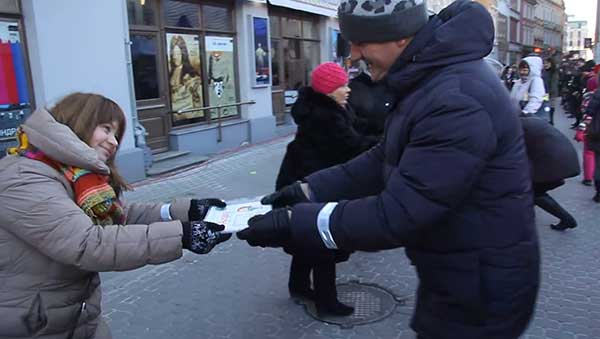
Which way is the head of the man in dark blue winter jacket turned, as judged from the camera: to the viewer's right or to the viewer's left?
to the viewer's left

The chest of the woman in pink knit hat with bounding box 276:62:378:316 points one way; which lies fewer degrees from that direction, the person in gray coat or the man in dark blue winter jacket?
the man in dark blue winter jacket

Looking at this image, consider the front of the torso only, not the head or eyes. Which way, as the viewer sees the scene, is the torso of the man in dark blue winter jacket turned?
to the viewer's left

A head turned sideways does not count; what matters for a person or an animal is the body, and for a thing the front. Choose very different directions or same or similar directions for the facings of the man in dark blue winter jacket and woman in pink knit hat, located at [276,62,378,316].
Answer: very different directions

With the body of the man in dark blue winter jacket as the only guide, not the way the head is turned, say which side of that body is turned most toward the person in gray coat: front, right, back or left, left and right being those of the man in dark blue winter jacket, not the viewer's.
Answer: front

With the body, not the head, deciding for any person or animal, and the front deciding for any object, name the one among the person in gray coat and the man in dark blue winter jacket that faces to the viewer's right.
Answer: the person in gray coat

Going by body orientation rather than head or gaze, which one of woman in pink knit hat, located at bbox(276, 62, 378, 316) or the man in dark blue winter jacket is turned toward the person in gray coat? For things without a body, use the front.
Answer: the man in dark blue winter jacket

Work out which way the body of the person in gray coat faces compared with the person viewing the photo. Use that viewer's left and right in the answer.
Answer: facing to the right of the viewer
